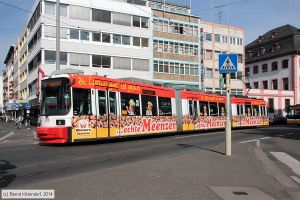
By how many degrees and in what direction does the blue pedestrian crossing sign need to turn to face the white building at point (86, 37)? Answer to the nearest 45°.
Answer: approximately 135° to its right

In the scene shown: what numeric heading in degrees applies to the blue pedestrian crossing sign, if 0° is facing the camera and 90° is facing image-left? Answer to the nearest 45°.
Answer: approximately 0°
